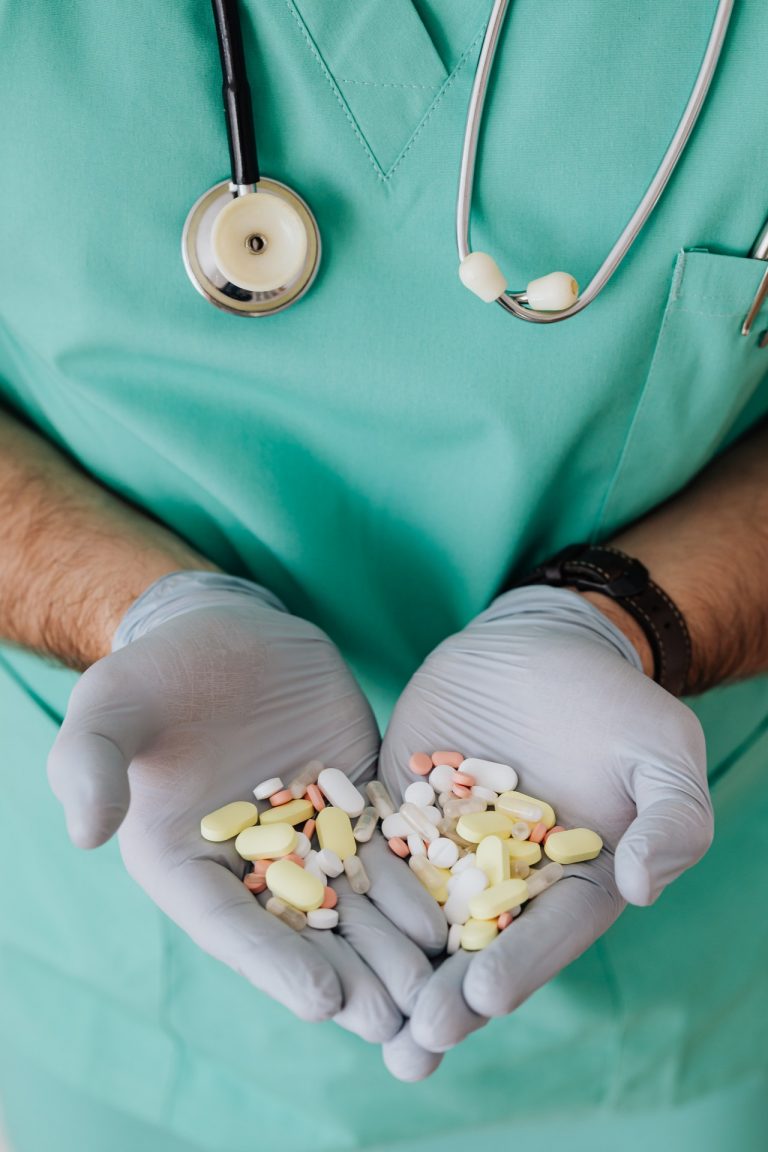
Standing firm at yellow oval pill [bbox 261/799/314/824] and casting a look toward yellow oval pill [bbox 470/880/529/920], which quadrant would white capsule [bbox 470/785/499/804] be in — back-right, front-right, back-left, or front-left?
front-left

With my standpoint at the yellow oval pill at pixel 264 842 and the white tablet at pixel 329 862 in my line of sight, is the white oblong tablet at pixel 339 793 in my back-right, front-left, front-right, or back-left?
front-left

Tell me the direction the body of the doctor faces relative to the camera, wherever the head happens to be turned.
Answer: toward the camera
